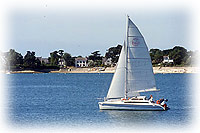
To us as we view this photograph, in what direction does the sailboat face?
facing to the left of the viewer
